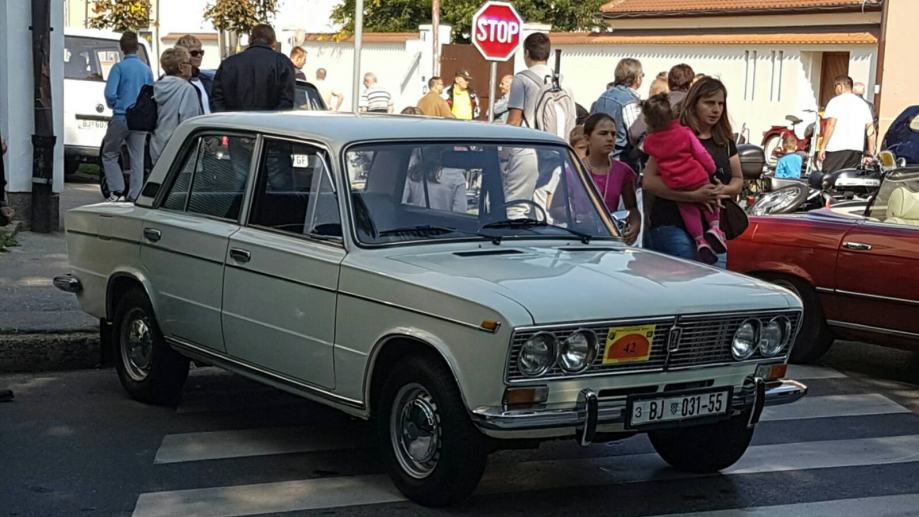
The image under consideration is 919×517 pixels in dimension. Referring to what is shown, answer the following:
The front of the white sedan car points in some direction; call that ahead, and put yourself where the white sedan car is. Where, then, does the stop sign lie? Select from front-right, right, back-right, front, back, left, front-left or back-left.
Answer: back-left

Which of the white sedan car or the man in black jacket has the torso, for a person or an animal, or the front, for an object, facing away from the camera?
the man in black jacket

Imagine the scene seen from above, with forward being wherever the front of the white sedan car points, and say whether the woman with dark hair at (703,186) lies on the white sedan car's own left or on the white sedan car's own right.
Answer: on the white sedan car's own left

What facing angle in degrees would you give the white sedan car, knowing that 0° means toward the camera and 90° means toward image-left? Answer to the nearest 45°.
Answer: approximately 315°

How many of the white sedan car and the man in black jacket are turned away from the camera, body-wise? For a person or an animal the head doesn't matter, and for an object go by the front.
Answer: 1

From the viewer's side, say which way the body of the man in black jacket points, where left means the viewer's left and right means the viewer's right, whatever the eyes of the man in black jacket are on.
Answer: facing away from the viewer

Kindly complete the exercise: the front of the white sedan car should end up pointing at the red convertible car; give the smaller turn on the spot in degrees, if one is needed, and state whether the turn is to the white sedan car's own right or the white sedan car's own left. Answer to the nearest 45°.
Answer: approximately 90° to the white sedan car's own left

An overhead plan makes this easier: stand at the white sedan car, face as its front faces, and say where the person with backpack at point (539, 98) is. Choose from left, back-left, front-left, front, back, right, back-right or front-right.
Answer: back-left
